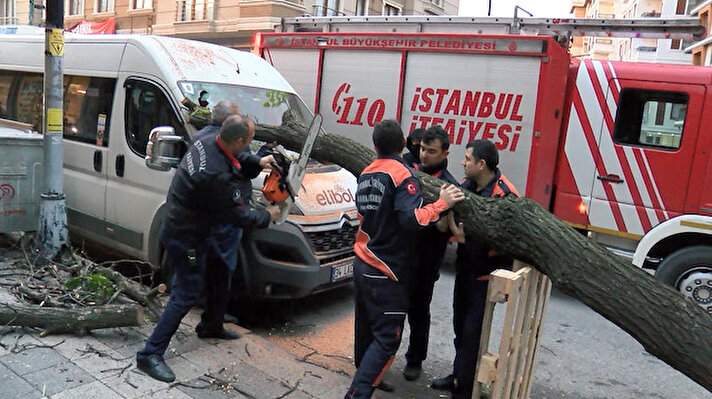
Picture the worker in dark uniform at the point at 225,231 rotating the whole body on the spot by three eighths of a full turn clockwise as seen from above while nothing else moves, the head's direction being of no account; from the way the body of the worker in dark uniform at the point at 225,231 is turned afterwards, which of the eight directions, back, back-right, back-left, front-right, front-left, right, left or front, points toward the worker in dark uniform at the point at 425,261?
back-left

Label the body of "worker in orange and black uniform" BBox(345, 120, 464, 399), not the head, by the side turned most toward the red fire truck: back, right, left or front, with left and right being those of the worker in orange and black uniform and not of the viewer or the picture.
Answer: front

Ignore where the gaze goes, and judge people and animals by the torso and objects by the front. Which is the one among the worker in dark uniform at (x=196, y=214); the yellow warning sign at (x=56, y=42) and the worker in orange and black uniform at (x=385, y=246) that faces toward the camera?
the yellow warning sign

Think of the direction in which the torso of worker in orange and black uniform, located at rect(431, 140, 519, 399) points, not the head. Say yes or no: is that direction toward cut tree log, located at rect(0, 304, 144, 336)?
yes

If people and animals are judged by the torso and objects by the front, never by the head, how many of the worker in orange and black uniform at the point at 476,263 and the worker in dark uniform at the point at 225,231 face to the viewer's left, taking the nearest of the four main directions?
1

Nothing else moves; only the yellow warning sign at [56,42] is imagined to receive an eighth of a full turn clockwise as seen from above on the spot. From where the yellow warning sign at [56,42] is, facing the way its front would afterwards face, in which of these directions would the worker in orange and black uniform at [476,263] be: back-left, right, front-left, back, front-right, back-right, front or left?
left

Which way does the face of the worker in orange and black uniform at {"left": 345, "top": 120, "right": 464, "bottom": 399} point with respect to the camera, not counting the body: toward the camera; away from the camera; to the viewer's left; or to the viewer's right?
away from the camera

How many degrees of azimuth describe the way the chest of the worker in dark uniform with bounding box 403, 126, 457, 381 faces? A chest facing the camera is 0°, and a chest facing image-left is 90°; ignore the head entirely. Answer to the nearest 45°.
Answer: approximately 45°

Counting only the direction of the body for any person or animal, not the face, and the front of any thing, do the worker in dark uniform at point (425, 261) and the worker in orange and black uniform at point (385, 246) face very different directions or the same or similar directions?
very different directions

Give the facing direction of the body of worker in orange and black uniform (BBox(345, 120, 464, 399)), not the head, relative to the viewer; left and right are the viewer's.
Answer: facing away from the viewer and to the right of the viewer

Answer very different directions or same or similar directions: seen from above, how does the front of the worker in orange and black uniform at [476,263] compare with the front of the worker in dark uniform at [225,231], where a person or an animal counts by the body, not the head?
very different directions

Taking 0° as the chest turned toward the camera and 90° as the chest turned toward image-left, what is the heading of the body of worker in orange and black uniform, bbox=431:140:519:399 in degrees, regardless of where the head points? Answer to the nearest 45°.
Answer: approximately 90°

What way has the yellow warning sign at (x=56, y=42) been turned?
toward the camera

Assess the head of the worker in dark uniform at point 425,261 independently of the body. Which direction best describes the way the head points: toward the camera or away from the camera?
toward the camera

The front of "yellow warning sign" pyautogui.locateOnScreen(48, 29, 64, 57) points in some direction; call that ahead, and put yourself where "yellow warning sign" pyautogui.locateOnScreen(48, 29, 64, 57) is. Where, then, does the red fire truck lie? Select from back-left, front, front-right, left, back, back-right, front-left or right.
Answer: left

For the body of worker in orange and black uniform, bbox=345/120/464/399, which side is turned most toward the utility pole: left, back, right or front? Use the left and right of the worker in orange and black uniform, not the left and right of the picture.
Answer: left

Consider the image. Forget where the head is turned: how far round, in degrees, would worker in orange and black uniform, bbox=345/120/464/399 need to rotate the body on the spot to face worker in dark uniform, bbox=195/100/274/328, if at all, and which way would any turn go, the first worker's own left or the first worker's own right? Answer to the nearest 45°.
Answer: approximately 90° to the first worker's own left
